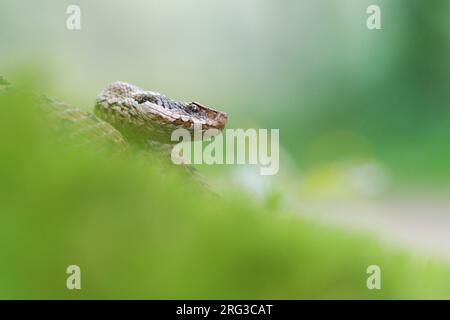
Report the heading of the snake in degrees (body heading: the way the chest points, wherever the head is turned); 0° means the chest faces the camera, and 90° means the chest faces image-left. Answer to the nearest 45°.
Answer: approximately 270°
